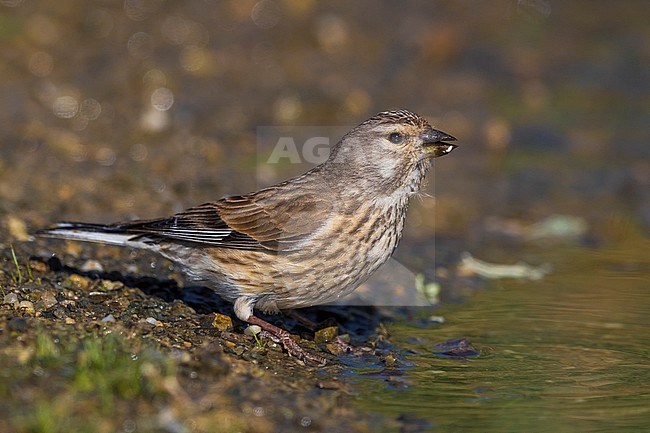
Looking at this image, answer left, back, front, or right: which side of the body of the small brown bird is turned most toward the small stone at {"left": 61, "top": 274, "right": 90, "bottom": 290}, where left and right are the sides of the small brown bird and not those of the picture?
back

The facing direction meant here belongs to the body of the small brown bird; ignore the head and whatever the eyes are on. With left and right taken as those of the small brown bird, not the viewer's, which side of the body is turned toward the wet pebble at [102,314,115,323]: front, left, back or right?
back

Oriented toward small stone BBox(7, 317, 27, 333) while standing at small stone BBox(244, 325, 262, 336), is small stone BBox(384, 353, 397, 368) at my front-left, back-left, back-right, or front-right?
back-left

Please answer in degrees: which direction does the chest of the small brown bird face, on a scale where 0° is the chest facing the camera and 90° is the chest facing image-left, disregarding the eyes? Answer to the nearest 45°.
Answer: approximately 270°

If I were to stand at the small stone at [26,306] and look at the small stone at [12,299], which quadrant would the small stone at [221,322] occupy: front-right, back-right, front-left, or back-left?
back-right

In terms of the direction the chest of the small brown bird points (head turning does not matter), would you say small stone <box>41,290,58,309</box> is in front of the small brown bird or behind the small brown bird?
behind

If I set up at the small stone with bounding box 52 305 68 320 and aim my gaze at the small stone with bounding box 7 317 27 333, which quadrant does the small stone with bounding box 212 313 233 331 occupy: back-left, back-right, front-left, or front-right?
back-left

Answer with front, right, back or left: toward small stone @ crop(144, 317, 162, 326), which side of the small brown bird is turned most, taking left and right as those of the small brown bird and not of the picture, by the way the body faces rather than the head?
back

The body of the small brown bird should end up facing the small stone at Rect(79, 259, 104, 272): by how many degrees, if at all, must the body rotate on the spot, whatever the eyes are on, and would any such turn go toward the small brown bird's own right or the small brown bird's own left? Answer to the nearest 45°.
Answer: approximately 135° to the small brown bird's own left

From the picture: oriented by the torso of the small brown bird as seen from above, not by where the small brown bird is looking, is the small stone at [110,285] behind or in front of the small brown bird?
behind

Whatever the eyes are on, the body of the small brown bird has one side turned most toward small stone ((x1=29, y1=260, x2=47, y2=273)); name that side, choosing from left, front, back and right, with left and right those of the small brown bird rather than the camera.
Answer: back

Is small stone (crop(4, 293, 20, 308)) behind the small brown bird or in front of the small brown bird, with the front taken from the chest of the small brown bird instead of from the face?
behind

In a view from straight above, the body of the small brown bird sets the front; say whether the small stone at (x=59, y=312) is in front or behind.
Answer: behind
